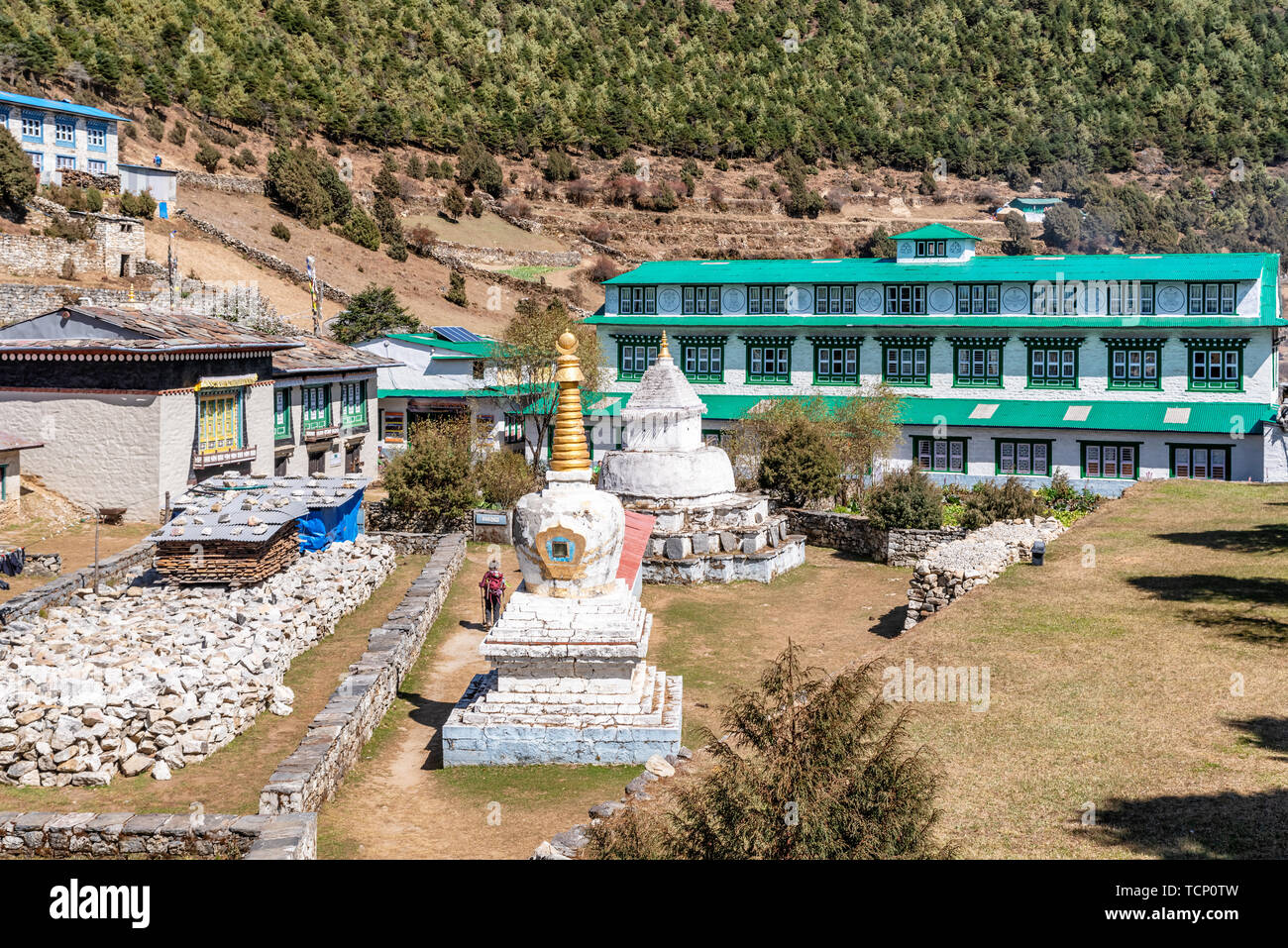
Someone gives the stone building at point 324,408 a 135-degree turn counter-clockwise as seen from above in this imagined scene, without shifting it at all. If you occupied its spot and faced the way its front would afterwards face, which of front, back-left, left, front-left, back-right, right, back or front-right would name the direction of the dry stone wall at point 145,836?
back

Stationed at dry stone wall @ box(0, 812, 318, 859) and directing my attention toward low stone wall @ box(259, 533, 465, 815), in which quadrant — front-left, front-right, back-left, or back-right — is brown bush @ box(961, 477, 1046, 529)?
front-right

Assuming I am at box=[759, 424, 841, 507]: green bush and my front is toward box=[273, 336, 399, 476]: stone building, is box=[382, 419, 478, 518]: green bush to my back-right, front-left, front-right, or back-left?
front-left

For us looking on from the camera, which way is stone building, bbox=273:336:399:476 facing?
facing the viewer and to the right of the viewer

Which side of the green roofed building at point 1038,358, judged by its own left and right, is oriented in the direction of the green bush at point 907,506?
front

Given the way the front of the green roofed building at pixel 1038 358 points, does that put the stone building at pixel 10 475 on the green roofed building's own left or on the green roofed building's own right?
on the green roofed building's own right

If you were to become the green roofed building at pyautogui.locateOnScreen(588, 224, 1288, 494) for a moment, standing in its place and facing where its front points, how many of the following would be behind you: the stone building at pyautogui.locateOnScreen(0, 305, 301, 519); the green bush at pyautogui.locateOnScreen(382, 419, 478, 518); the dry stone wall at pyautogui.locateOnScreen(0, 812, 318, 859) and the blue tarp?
0

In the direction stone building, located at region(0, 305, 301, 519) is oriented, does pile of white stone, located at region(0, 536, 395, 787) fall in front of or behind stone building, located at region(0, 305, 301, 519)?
in front

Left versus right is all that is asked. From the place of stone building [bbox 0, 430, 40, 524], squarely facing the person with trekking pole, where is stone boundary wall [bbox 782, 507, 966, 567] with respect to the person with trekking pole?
left

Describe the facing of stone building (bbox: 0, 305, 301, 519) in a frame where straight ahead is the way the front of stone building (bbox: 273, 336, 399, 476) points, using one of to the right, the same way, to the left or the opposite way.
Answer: the same way

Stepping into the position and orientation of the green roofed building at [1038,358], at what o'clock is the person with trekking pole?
The person with trekking pole is roughly at 1 o'clock from the green roofed building.

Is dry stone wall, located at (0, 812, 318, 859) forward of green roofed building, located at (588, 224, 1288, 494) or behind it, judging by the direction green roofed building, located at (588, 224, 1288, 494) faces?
forward

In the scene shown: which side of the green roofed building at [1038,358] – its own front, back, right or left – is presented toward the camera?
front
